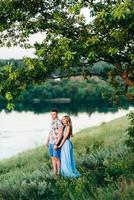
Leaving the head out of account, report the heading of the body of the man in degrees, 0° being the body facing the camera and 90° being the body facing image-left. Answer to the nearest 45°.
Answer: approximately 45°

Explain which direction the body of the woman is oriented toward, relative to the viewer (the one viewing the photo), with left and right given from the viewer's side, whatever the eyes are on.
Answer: facing to the left of the viewer
